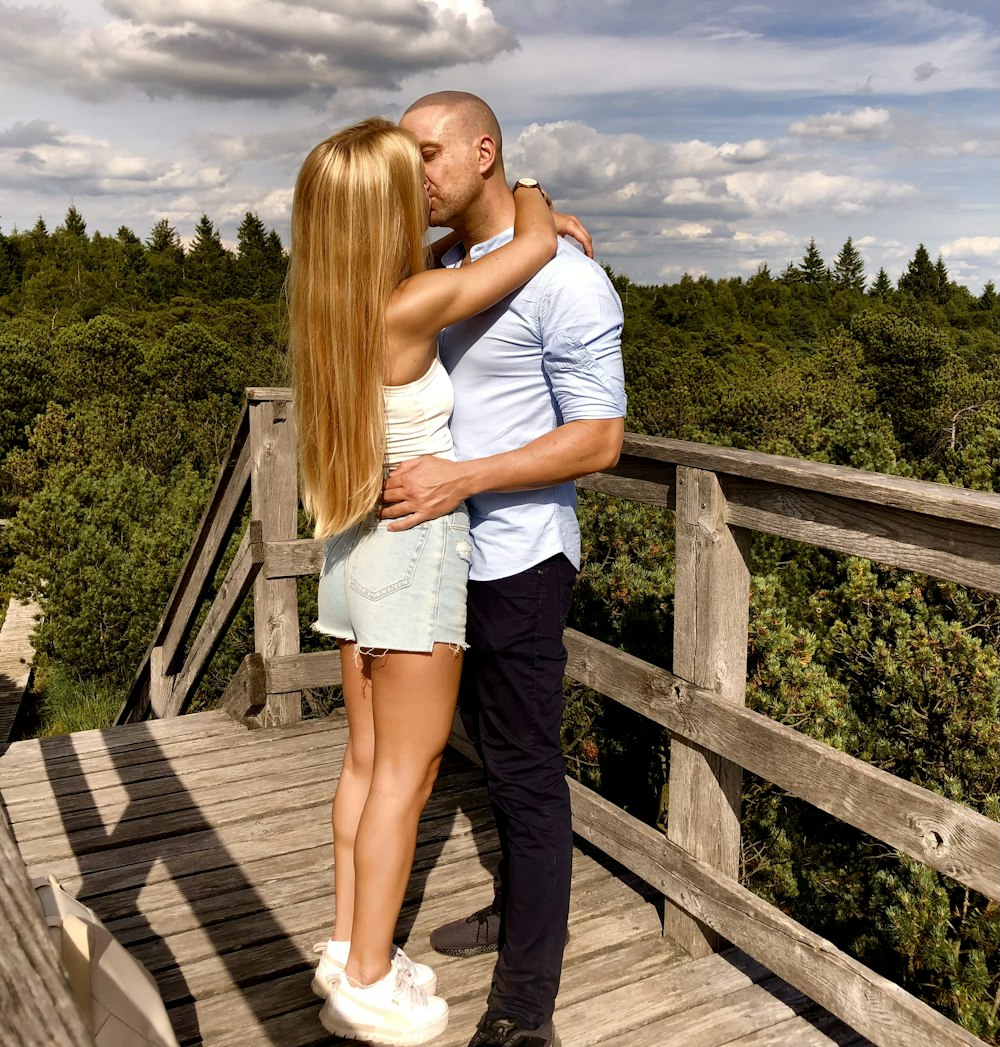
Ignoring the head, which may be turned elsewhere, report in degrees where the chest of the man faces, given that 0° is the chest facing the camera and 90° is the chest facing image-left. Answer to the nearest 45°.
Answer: approximately 90°

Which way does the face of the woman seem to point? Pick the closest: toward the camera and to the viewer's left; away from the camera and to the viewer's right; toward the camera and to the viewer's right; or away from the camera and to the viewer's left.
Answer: away from the camera and to the viewer's right
